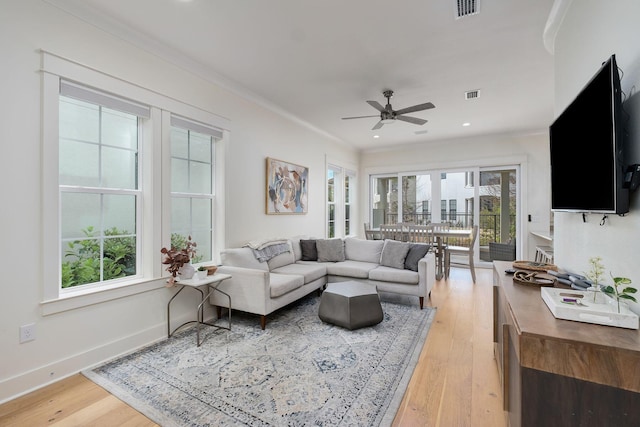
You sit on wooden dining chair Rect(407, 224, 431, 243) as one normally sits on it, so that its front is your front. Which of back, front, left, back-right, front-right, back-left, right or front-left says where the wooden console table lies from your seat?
back

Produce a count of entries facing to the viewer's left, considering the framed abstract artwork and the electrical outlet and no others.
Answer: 0

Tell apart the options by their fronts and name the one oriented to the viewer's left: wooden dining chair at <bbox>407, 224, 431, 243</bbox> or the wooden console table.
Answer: the wooden console table

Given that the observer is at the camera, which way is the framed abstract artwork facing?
facing the viewer and to the right of the viewer

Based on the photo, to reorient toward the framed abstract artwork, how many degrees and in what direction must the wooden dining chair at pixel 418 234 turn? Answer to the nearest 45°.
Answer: approximately 135° to its left

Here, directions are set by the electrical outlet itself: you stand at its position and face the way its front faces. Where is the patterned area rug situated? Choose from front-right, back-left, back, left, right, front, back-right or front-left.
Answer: front

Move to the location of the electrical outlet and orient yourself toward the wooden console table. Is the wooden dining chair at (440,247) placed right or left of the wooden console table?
left

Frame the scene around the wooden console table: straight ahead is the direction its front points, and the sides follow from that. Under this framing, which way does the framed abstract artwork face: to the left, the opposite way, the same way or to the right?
the opposite way

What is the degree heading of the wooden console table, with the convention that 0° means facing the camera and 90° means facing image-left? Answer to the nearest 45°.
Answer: approximately 90°

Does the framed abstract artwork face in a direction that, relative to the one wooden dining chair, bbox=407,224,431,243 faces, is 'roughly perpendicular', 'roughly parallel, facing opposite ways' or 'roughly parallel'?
roughly perpendicular

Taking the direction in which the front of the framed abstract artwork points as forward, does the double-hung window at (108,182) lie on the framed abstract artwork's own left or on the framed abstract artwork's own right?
on the framed abstract artwork's own right

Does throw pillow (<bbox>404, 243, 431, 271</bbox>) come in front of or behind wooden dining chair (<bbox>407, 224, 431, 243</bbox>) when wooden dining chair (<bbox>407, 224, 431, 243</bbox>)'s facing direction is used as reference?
behind

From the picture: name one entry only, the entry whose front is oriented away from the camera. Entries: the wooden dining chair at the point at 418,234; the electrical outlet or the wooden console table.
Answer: the wooden dining chair

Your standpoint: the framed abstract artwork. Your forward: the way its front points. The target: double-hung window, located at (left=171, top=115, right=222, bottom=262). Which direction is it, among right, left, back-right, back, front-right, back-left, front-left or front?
right

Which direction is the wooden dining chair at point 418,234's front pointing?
away from the camera

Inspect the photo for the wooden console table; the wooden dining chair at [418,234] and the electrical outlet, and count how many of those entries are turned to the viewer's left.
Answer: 1

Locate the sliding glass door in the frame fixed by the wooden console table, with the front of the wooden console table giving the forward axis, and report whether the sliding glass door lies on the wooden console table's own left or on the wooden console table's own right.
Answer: on the wooden console table's own right

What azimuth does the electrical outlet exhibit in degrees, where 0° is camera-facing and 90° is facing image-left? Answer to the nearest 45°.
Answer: approximately 315°

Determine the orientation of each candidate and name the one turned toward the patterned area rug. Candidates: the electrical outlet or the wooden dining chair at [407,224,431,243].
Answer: the electrical outlet
